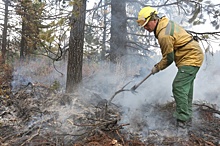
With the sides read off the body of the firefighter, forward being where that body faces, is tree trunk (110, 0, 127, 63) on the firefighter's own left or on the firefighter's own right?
on the firefighter's own right

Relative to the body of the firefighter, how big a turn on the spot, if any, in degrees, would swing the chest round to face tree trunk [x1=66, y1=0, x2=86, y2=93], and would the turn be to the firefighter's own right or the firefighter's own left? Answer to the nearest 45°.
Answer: approximately 45° to the firefighter's own right

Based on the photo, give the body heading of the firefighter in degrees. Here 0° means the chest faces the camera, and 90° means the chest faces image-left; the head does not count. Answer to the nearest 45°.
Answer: approximately 90°
